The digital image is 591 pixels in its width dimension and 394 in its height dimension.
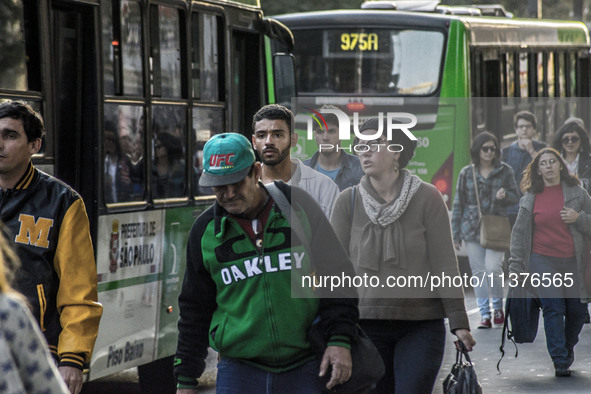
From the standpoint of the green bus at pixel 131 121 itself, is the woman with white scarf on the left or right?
on its right

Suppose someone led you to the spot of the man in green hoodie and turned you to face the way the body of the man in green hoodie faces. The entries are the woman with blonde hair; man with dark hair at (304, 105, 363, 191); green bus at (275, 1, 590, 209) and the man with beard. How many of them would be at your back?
3

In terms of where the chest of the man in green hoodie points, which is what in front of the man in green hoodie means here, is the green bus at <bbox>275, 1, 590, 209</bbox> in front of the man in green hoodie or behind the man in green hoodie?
behind

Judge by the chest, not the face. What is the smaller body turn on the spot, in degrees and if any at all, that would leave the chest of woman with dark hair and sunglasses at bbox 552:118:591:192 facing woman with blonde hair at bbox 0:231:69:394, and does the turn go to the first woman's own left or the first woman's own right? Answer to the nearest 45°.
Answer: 0° — they already face them

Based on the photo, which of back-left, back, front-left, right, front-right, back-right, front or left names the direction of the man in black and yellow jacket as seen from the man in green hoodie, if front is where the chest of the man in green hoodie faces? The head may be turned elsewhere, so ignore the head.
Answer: right

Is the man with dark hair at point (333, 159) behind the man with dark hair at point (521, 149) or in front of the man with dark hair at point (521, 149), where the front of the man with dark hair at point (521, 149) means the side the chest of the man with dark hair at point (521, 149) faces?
in front
